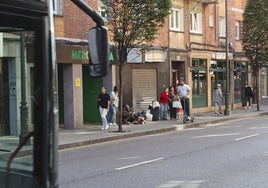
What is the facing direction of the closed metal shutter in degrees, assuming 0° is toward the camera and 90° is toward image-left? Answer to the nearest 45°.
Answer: approximately 0°

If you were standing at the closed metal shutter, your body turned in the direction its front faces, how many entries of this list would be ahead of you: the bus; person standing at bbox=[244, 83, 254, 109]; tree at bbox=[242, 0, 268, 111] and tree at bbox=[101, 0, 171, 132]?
2

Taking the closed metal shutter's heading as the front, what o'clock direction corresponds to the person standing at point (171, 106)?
The person standing is roughly at 9 o'clock from the closed metal shutter.

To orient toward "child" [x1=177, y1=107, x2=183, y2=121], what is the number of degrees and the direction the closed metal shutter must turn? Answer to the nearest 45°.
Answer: approximately 90° to its left

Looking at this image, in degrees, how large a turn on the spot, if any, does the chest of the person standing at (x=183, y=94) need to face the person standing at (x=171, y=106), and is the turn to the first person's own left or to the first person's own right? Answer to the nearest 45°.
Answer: approximately 90° to the first person's own right

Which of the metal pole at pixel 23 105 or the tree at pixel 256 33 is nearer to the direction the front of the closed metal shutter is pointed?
the metal pole

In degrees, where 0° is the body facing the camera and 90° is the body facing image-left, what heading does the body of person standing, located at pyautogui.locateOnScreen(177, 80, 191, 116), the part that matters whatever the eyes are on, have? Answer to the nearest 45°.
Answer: approximately 45°
